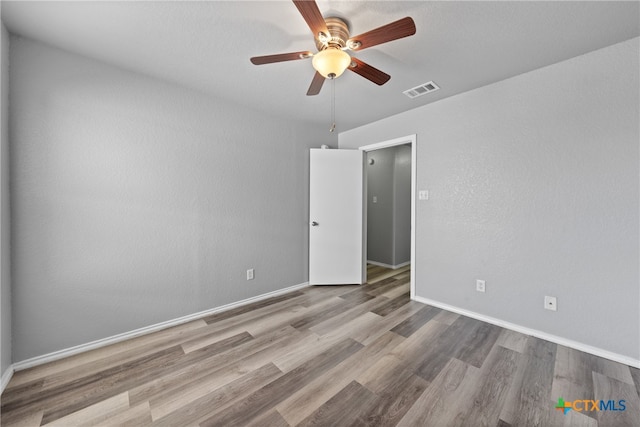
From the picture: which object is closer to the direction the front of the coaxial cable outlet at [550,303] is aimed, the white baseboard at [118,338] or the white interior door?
the white baseboard

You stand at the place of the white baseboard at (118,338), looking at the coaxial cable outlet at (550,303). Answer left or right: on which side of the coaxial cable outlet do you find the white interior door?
left

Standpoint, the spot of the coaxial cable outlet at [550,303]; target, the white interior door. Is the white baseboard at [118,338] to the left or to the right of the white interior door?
left

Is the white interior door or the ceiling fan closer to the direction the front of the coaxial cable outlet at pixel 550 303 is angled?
the ceiling fan

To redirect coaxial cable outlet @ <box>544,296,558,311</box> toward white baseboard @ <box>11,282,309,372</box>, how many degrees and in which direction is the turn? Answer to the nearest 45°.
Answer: approximately 45° to its right

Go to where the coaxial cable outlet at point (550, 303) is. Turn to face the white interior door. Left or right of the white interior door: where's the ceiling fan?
left

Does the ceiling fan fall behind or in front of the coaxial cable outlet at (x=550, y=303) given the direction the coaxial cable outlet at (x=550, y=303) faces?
in front
